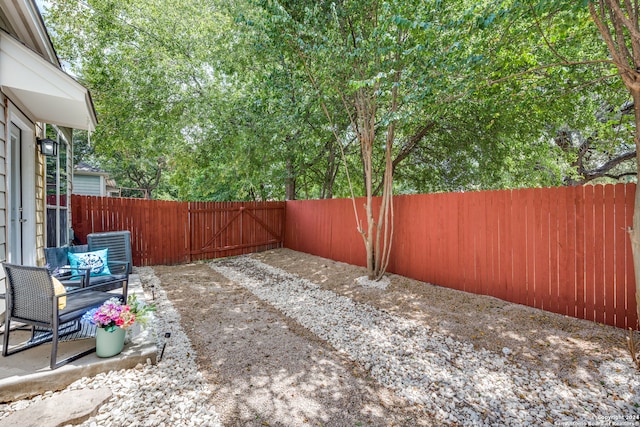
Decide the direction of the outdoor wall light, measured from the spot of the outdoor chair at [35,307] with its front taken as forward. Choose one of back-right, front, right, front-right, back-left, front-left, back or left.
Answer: front-left

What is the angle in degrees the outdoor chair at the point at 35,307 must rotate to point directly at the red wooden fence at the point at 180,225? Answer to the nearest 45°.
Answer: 0° — it already faces it

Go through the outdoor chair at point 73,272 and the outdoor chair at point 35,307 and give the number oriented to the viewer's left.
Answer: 0

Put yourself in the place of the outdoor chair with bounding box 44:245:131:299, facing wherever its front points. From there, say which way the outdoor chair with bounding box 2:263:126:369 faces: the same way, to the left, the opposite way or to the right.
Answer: to the left

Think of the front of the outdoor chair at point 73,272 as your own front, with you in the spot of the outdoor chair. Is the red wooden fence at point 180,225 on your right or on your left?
on your left

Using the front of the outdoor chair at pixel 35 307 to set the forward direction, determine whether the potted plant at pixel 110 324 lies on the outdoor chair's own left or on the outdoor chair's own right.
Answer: on the outdoor chair's own right

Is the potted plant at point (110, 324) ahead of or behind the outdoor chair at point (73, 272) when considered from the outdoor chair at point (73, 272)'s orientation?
ahead

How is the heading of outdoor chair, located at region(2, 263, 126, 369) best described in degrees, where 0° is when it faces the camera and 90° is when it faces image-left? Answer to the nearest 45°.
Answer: approximately 225°
